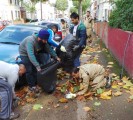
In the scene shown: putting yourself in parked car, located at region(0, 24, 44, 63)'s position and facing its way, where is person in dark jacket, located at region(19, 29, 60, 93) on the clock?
The person in dark jacket is roughly at 10 o'clock from the parked car.

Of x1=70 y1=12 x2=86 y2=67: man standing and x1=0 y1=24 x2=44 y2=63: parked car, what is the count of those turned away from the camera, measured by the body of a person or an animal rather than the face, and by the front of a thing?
0

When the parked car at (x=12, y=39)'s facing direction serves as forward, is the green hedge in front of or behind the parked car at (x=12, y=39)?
behind

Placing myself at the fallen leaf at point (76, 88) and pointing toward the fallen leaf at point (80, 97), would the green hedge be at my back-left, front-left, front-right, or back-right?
back-left

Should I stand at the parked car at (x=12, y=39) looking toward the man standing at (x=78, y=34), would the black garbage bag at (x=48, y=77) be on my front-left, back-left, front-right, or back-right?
front-right

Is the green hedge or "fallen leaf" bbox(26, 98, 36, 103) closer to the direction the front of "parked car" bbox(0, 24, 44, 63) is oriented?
the fallen leaf

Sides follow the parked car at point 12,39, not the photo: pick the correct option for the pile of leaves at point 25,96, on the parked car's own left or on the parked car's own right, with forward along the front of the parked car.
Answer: on the parked car's own left

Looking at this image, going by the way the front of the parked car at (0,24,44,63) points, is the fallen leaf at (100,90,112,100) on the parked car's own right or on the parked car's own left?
on the parked car's own left

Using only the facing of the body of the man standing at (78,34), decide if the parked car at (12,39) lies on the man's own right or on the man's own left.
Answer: on the man's own right

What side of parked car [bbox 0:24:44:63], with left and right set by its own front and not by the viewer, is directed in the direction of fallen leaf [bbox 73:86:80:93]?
left

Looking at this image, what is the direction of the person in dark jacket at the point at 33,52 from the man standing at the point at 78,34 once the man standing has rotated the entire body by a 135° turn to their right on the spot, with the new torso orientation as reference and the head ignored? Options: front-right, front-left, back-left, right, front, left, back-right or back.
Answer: back-left

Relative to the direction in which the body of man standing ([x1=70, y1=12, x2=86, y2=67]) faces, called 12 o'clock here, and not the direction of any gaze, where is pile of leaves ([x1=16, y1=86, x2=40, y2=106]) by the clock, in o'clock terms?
The pile of leaves is roughly at 12 o'clock from the man standing.

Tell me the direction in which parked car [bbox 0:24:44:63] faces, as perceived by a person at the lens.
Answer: facing the viewer and to the left of the viewer

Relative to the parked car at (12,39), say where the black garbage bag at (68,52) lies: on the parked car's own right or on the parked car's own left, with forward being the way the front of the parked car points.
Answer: on the parked car's own left
